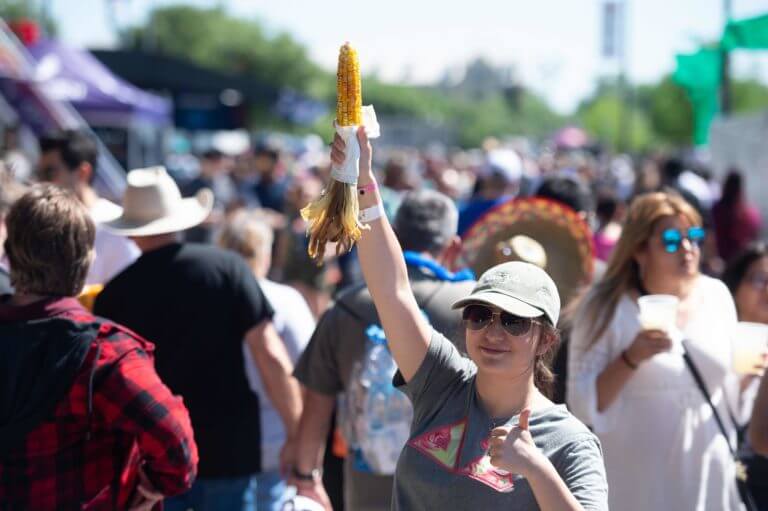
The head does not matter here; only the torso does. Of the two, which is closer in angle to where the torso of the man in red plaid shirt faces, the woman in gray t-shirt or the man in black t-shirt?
the man in black t-shirt

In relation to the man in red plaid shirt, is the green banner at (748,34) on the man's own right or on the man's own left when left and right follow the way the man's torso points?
on the man's own right

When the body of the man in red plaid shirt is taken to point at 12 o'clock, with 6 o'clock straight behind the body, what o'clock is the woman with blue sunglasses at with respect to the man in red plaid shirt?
The woman with blue sunglasses is roughly at 3 o'clock from the man in red plaid shirt.

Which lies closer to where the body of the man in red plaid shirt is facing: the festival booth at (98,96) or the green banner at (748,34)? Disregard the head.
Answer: the festival booth

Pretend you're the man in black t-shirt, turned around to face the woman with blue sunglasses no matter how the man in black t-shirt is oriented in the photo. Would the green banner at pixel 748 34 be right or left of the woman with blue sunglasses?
left

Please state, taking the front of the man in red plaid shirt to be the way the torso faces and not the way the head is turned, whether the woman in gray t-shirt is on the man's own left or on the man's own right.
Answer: on the man's own right

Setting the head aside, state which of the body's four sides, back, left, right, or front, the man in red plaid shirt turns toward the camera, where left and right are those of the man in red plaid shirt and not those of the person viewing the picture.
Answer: back

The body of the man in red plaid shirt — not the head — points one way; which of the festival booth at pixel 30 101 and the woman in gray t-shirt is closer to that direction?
the festival booth

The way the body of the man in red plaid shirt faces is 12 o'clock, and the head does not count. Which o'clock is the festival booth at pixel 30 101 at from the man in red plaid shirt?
The festival booth is roughly at 12 o'clock from the man in red plaid shirt.

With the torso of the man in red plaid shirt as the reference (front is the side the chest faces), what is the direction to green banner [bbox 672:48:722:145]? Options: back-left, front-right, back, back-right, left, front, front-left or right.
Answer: front-right

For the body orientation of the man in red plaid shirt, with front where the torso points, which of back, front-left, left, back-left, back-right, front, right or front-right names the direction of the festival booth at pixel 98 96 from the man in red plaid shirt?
front
